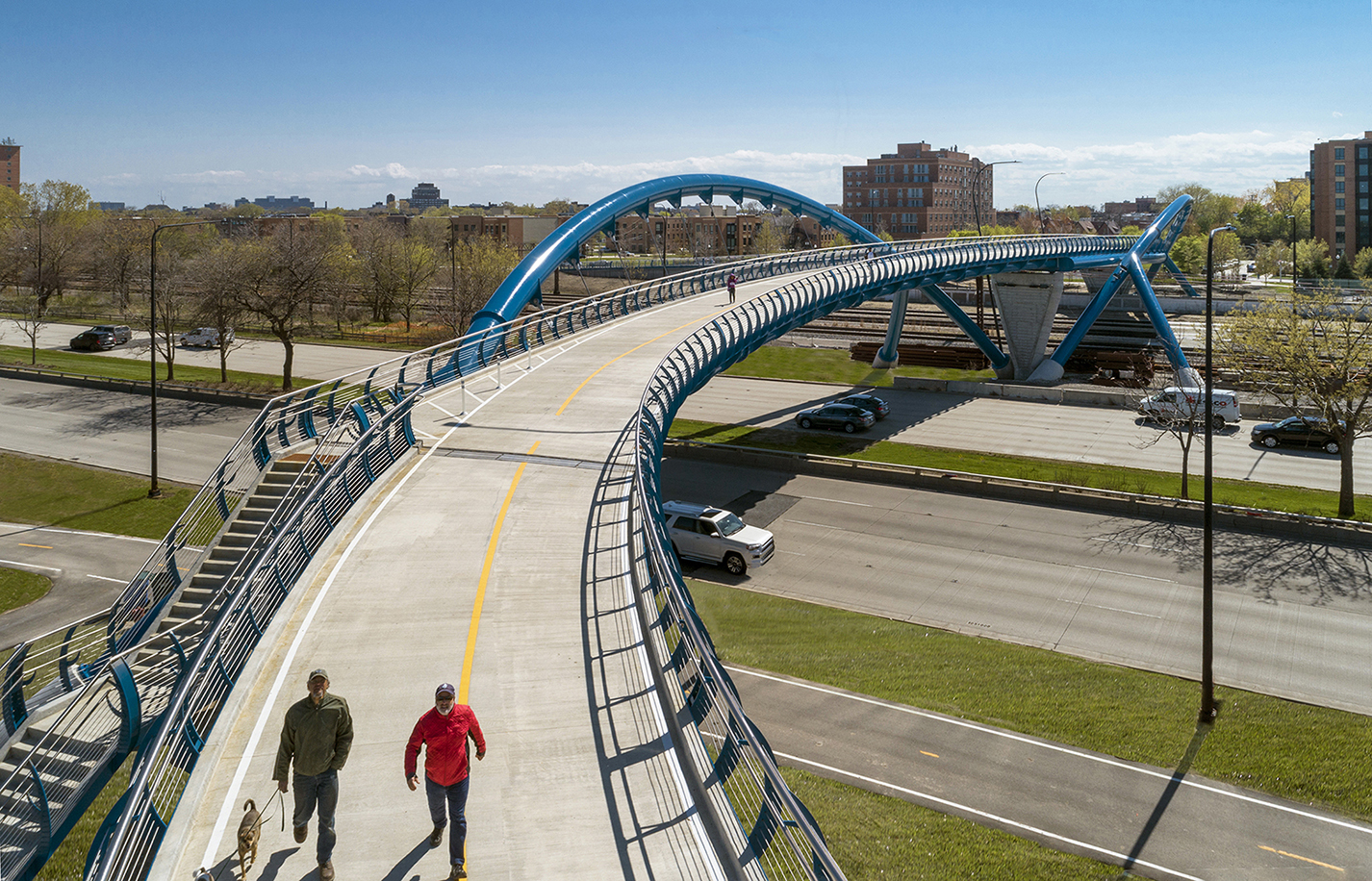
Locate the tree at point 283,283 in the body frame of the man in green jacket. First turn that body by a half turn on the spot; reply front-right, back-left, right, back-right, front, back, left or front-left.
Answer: front

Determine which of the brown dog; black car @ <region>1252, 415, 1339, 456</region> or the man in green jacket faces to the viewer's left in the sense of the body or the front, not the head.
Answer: the black car

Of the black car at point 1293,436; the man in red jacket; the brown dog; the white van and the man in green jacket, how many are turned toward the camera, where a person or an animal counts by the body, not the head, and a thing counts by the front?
3

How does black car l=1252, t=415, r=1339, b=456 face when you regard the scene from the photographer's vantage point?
facing to the left of the viewer

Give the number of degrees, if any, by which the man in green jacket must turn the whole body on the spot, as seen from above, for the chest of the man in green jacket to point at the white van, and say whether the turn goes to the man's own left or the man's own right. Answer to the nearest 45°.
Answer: approximately 135° to the man's own left

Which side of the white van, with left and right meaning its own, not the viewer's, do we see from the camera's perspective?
left

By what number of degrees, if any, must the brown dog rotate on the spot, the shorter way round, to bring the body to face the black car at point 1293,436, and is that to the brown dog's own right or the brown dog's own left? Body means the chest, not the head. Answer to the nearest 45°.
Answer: approximately 135° to the brown dog's own left

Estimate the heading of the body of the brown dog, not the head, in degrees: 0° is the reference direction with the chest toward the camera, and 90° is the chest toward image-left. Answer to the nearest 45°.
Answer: approximately 0°

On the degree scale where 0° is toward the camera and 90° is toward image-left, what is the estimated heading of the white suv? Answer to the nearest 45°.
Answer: approximately 315°

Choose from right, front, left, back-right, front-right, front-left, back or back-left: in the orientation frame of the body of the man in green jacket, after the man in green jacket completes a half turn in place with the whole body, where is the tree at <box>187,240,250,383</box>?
front
